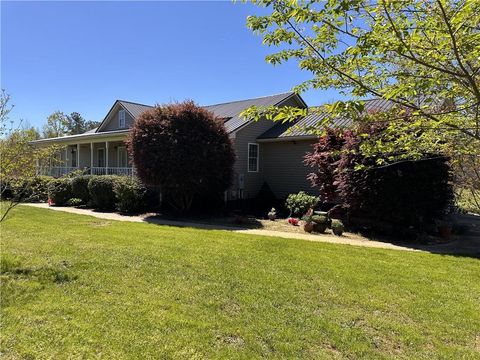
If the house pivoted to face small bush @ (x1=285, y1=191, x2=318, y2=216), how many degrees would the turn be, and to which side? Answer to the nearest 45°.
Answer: approximately 45° to its left

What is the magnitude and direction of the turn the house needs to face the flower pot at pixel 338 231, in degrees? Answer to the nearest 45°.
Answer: approximately 45° to its left

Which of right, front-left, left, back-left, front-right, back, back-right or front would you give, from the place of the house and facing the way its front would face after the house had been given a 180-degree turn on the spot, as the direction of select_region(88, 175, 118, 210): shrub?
back-left

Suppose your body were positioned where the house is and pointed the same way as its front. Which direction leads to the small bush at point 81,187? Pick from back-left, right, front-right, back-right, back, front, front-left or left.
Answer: front-right

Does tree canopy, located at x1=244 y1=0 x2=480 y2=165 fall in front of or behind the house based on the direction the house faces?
in front

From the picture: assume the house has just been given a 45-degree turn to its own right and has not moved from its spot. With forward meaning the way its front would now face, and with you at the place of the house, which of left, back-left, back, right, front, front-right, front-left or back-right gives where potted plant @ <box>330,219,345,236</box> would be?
left

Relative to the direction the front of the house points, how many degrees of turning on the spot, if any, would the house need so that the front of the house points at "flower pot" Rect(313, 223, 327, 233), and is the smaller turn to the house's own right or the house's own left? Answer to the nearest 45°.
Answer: approximately 45° to the house's own left

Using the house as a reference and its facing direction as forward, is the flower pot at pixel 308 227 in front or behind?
in front

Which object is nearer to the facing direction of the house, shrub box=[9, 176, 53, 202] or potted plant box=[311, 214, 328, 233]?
the shrub

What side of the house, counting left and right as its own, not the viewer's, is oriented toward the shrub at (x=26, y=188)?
front

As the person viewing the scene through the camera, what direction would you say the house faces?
facing the viewer and to the left of the viewer

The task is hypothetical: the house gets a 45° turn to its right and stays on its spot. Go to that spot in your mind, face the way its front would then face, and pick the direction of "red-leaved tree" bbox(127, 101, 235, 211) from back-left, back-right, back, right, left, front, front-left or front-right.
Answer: front-left

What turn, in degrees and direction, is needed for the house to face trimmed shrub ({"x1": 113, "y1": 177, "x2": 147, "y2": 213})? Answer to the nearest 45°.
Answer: approximately 45° to its right
